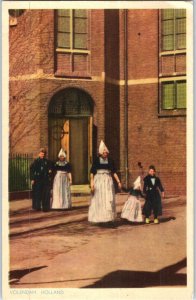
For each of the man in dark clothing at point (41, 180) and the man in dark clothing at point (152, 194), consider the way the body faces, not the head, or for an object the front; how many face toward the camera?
2

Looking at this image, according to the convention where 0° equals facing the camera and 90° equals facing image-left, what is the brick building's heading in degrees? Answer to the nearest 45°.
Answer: approximately 0°

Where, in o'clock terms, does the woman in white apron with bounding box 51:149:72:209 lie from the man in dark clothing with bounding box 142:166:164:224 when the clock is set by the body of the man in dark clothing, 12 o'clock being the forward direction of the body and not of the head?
The woman in white apron is roughly at 3 o'clock from the man in dark clothing.
